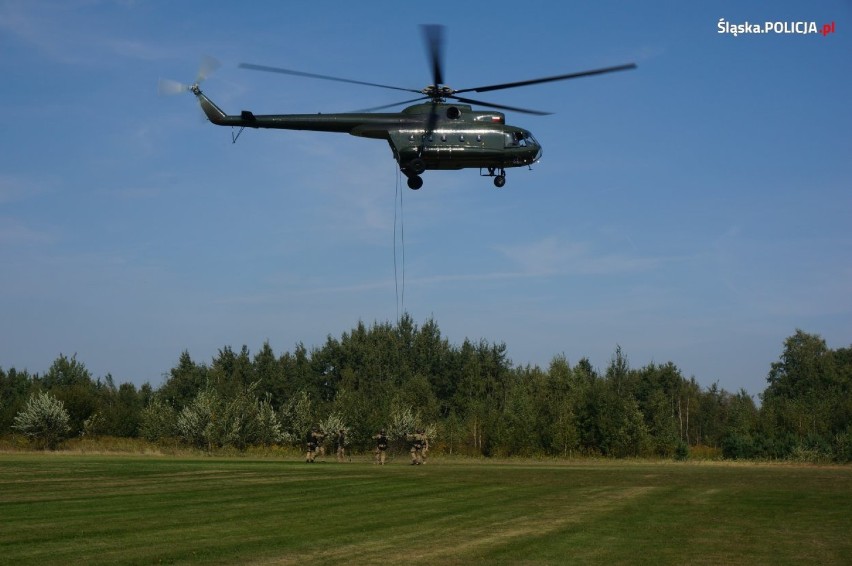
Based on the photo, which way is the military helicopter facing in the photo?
to the viewer's right
